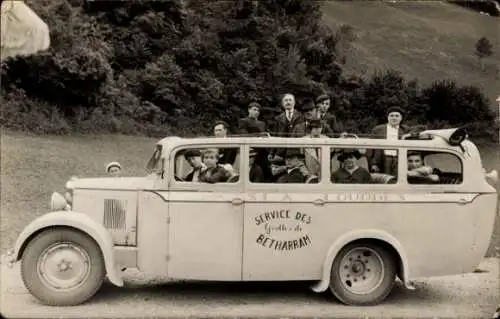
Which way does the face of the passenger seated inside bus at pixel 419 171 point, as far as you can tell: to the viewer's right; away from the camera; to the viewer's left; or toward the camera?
toward the camera

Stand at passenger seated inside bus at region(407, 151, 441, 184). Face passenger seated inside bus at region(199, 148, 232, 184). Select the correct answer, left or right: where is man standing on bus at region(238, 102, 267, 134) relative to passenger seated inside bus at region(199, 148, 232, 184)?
right

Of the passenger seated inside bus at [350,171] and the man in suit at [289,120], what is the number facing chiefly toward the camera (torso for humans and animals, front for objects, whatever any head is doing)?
2

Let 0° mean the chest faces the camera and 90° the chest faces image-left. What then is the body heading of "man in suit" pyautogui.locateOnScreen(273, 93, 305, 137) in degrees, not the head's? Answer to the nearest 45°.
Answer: approximately 0°

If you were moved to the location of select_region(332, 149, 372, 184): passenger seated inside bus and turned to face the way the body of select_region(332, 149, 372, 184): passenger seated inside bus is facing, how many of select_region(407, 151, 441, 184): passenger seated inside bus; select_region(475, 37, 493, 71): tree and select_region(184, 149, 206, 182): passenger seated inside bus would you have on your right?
1

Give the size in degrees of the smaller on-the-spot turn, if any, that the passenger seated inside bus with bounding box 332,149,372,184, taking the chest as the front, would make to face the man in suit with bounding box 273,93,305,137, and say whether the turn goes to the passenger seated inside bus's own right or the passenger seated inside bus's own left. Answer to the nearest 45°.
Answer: approximately 135° to the passenger seated inside bus's own right

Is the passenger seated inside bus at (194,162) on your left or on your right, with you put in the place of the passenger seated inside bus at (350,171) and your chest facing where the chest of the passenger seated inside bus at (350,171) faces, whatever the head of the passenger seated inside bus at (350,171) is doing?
on your right

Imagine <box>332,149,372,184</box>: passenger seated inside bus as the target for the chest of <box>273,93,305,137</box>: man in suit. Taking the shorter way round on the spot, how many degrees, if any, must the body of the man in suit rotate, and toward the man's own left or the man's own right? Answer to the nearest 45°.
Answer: approximately 45° to the man's own left

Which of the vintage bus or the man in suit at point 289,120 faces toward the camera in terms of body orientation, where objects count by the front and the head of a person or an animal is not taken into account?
the man in suit

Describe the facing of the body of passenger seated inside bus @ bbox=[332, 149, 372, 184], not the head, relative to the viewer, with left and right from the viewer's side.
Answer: facing the viewer

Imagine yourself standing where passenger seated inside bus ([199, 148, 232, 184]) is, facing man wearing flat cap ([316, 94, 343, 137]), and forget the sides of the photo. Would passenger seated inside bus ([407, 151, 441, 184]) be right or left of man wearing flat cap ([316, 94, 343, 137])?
right

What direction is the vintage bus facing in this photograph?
to the viewer's left

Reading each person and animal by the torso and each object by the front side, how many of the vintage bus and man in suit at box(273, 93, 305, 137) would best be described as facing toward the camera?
1

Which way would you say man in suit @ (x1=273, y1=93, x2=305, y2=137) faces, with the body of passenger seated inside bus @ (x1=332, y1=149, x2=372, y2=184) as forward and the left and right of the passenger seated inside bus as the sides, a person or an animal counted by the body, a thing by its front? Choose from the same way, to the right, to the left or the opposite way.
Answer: the same way

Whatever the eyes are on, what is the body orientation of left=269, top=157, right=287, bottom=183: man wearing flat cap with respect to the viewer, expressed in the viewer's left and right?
facing the viewer and to the left of the viewer
